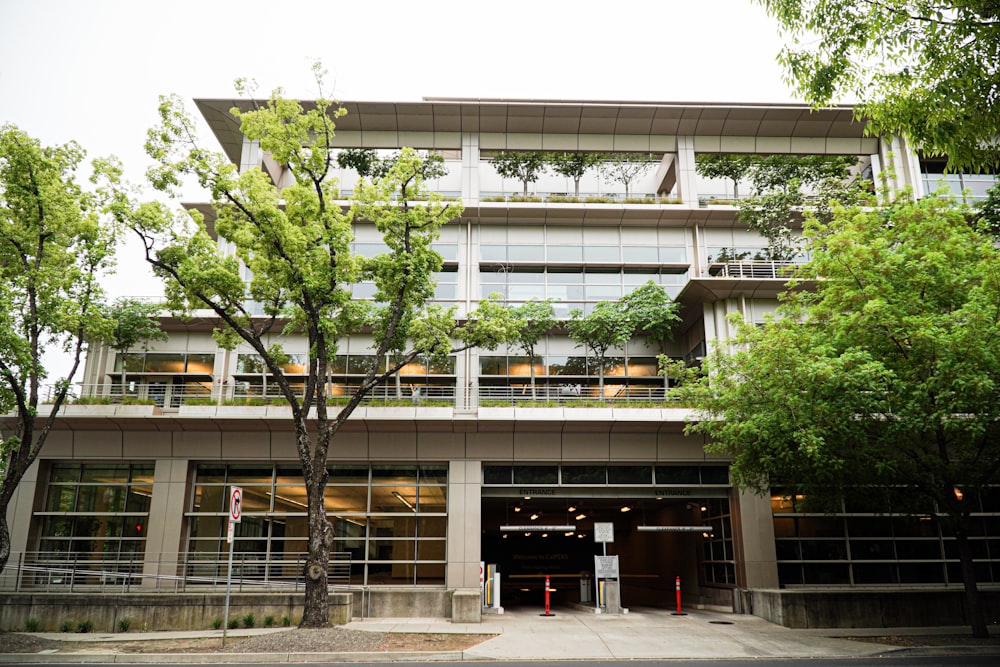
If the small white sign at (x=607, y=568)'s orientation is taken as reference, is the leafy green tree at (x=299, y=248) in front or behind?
in front

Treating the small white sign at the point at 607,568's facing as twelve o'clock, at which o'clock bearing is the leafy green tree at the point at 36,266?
The leafy green tree is roughly at 2 o'clock from the small white sign.

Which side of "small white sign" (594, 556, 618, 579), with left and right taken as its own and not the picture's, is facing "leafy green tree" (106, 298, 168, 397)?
right

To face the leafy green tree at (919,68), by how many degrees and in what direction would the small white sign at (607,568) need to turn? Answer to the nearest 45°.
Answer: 0° — it already faces it

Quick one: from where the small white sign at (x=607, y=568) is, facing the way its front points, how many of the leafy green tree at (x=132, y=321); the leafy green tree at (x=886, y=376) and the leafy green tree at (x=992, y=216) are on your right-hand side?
1

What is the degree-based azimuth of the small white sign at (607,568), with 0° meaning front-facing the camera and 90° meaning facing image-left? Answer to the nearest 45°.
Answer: approximately 0°
